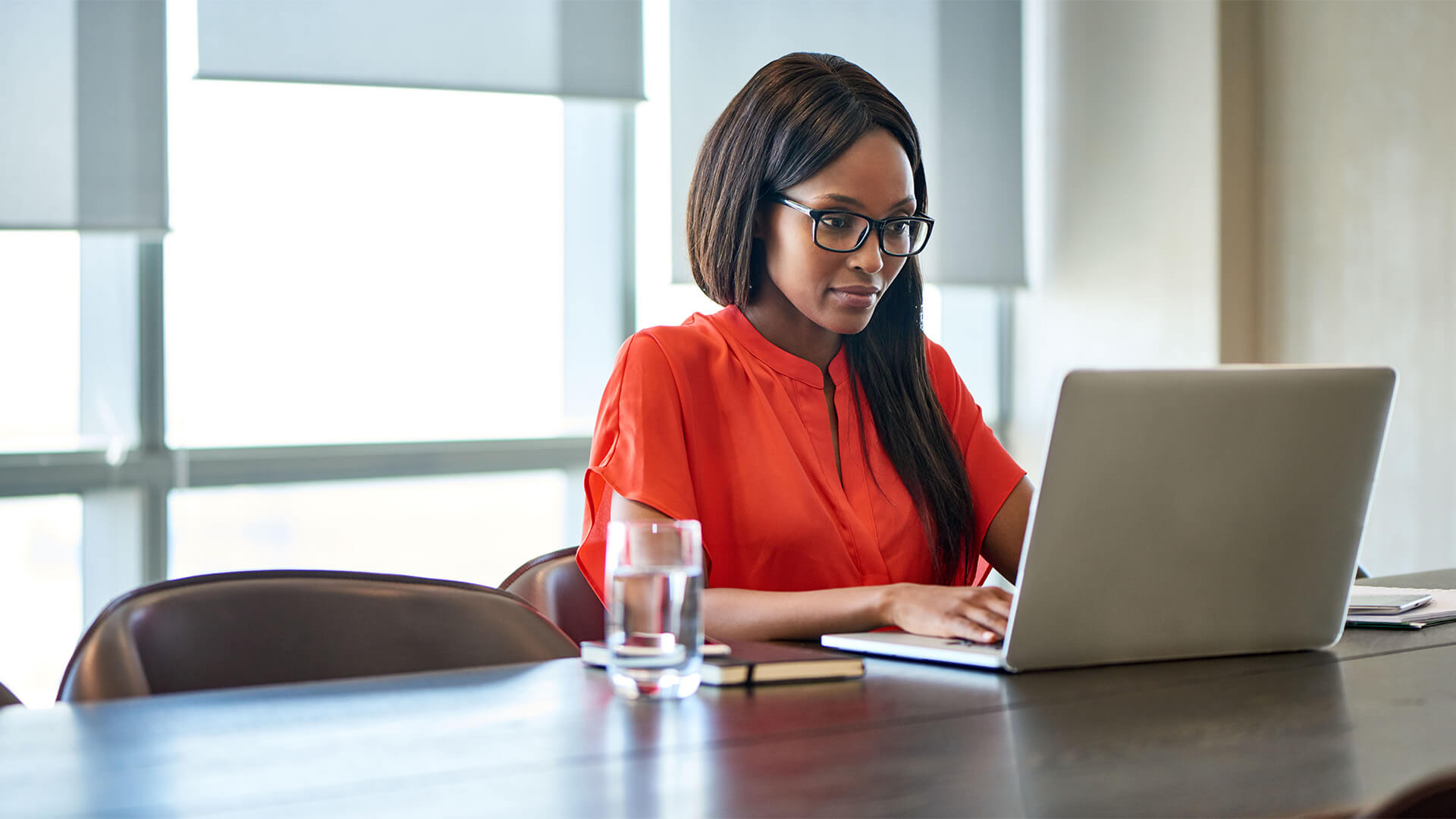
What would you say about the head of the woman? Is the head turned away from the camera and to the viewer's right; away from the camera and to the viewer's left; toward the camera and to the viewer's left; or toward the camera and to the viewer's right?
toward the camera and to the viewer's right

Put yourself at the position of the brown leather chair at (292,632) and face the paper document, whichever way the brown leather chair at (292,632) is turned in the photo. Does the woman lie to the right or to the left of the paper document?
left

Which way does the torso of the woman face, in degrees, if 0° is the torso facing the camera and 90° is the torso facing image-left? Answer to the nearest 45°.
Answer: approximately 315°

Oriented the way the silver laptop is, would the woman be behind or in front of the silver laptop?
in front

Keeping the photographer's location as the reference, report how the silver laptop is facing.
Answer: facing away from the viewer and to the left of the viewer

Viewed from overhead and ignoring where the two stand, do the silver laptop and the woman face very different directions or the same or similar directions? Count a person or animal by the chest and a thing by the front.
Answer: very different directions
